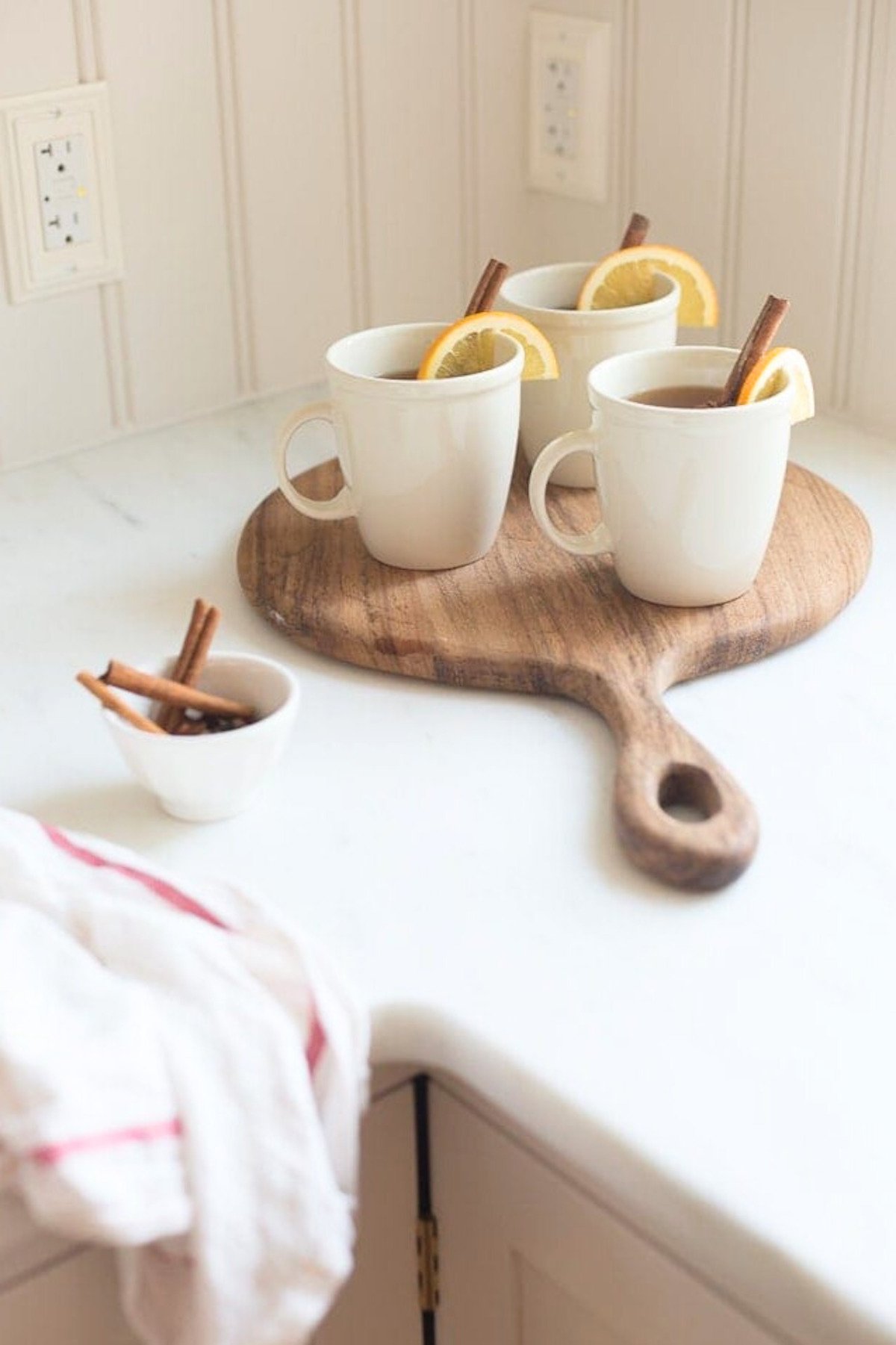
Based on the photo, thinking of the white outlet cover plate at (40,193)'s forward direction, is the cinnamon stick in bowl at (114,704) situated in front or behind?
in front

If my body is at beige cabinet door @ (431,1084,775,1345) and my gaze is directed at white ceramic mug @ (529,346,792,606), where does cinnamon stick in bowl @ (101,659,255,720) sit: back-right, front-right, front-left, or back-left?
front-left

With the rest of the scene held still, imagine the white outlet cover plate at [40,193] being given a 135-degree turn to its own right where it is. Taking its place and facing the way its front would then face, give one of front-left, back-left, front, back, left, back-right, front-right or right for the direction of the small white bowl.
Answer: left

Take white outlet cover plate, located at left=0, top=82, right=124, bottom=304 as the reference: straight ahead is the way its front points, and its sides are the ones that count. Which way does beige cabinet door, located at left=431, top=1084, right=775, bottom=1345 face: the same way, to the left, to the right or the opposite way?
to the right

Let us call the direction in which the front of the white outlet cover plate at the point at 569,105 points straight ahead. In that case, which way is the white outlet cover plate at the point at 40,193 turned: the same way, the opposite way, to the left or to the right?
to the left

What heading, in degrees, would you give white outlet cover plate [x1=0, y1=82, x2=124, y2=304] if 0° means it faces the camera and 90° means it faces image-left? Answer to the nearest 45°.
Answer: approximately 315°

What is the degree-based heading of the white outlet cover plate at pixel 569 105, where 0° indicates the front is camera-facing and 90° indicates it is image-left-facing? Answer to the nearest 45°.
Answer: approximately 45°

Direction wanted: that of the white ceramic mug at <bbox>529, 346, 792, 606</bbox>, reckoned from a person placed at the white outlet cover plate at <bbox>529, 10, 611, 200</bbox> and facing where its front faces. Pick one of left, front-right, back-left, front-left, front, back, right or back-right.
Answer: front-left

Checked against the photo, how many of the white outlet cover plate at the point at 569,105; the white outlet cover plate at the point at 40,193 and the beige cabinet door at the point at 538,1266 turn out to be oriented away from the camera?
0

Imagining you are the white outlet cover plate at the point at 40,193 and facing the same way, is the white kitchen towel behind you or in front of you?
in front

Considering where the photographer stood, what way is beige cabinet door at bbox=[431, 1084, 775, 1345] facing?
facing the viewer and to the left of the viewer
